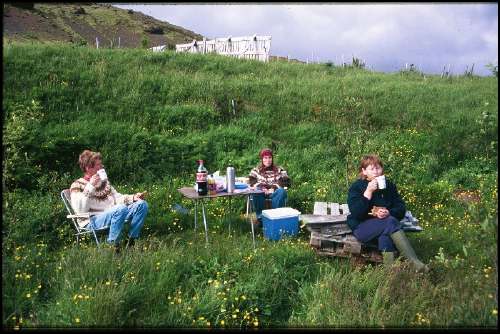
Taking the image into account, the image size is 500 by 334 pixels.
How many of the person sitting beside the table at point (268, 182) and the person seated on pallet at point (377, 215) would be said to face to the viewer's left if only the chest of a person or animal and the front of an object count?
0

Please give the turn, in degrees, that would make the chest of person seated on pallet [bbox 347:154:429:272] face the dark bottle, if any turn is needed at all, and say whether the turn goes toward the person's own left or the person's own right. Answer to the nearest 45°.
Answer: approximately 135° to the person's own right

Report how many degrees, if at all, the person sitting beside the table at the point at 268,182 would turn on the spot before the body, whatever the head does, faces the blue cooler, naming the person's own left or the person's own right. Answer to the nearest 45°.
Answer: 0° — they already face it

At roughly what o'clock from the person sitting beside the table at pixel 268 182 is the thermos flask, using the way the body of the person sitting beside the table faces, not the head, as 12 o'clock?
The thermos flask is roughly at 1 o'clock from the person sitting beside the table.

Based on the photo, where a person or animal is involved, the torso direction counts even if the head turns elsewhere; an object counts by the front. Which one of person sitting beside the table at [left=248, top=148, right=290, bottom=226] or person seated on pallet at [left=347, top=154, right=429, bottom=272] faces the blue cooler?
person sitting beside the table at [left=248, top=148, right=290, bottom=226]

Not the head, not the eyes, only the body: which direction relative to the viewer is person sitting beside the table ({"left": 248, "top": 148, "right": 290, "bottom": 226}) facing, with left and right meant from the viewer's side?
facing the viewer

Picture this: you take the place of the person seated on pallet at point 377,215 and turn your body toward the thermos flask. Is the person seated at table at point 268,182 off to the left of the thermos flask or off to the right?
right

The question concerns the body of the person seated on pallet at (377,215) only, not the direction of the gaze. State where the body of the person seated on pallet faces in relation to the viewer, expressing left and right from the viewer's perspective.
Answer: facing the viewer and to the right of the viewer

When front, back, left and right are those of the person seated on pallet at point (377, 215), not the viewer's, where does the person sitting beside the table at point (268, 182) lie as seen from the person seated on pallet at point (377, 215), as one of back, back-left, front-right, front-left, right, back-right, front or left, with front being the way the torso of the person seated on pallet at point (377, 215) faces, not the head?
back

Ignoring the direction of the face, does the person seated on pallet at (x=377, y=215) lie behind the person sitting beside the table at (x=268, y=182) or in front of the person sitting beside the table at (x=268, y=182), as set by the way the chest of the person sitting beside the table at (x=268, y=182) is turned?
in front

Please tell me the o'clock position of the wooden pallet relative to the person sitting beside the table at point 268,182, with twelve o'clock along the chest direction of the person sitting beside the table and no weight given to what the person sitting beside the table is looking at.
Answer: The wooden pallet is roughly at 11 o'clock from the person sitting beside the table.

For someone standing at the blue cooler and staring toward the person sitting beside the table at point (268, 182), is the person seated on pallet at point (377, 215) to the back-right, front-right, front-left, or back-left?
back-right
